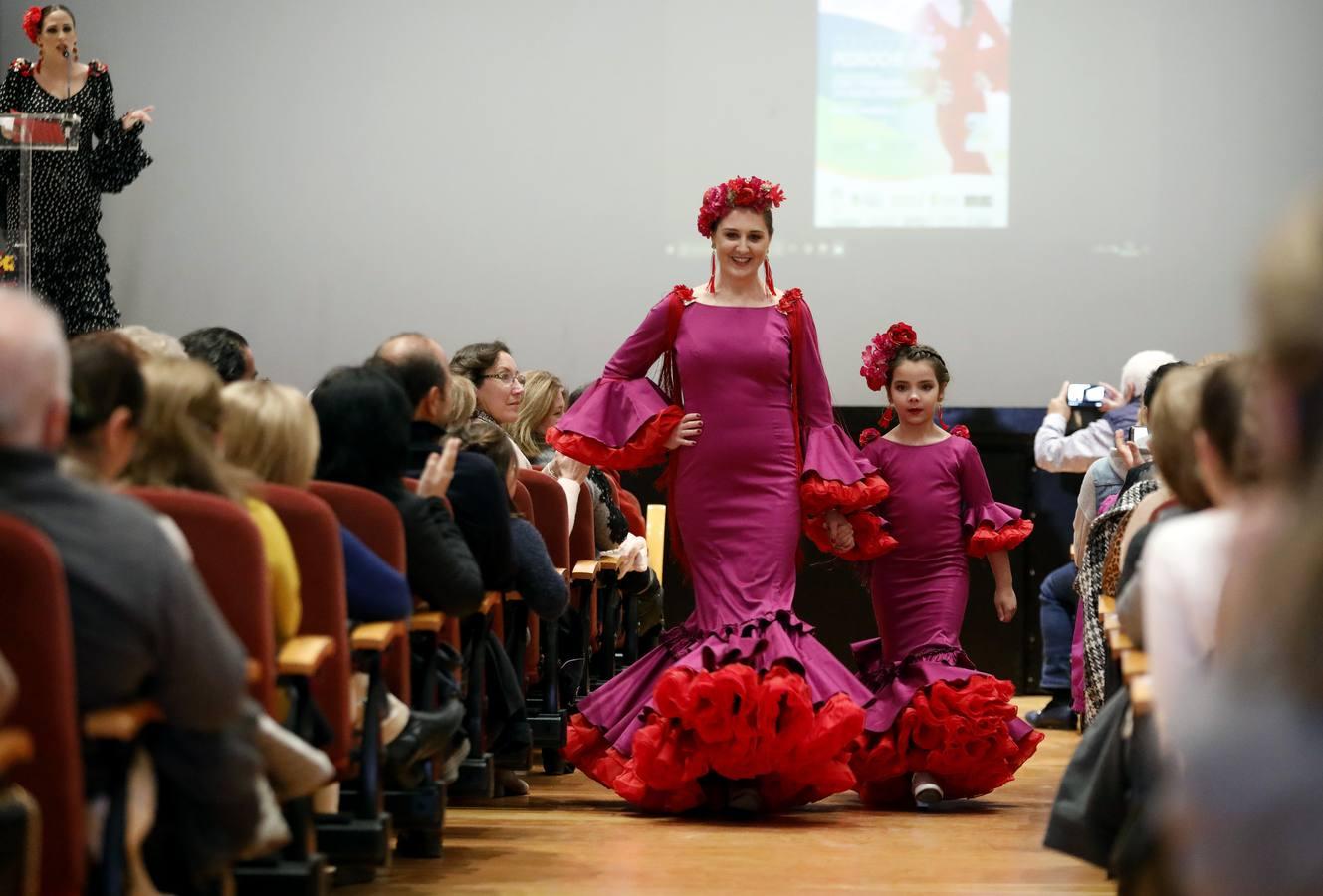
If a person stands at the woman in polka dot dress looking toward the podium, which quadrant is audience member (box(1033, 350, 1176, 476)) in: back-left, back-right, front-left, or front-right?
front-left

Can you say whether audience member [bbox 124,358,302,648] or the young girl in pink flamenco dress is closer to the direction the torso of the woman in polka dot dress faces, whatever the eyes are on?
the audience member

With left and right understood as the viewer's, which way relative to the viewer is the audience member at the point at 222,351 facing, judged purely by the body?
facing away from the viewer and to the right of the viewer

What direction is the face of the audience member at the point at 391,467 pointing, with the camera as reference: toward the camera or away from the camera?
away from the camera

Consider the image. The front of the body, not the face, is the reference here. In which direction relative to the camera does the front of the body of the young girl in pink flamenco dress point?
toward the camera

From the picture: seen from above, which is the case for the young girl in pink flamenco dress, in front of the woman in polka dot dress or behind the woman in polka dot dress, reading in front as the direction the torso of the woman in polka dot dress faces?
in front

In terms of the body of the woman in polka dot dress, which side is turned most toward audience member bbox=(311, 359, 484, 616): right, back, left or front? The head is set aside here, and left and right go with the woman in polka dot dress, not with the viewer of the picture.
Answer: front

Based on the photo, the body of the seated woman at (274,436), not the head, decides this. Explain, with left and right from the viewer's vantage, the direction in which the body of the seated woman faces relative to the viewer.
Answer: facing away from the viewer and to the right of the viewer

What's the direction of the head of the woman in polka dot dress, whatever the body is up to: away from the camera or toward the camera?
toward the camera

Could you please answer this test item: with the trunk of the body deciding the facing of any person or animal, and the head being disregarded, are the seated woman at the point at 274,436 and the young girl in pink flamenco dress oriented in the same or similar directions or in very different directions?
very different directions

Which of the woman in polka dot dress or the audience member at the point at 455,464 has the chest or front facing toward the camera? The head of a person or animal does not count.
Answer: the woman in polka dot dress

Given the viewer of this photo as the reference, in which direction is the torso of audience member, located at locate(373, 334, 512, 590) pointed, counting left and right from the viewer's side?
facing away from the viewer and to the right of the viewer

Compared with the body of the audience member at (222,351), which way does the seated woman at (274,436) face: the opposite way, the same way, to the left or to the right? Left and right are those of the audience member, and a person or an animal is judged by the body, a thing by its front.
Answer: the same way

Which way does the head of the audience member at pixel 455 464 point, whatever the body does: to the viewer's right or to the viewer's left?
to the viewer's right

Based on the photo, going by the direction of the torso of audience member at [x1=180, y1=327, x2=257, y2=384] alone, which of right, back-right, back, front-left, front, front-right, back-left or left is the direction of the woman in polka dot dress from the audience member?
front-left

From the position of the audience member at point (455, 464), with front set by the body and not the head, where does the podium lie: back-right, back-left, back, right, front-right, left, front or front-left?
left

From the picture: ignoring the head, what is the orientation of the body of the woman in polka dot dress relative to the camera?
toward the camera
